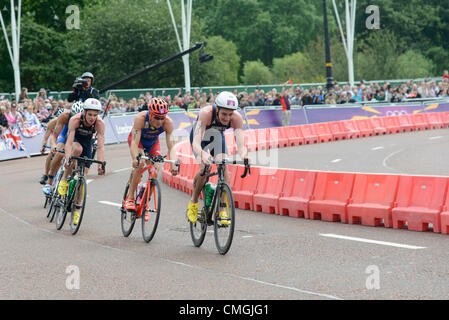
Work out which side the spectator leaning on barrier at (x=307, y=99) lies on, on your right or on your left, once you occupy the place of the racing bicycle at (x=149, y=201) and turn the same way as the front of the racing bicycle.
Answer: on your left

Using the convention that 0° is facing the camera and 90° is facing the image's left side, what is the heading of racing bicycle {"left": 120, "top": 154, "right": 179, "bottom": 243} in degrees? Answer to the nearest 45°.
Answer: approximately 315°

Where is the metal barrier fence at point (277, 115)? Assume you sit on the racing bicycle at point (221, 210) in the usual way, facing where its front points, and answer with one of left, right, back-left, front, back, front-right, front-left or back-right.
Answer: back-left

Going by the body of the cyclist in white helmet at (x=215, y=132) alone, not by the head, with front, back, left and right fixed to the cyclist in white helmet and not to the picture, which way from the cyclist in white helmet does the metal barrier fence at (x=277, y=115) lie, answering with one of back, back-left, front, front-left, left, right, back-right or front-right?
back-left

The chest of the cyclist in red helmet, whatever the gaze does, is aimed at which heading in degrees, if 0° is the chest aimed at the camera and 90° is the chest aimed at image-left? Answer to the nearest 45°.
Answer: approximately 315°

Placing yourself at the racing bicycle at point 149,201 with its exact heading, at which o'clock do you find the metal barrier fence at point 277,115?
The metal barrier fence is roughly at 8 o'clock from the racing bicycle.

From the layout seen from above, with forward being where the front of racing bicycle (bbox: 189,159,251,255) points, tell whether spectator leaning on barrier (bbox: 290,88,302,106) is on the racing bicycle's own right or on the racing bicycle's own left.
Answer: on the racing bicycle's own left

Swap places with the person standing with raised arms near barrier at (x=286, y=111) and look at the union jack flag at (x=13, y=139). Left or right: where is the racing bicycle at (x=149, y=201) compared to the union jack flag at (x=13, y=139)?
left
